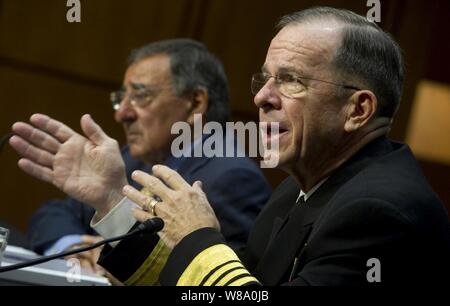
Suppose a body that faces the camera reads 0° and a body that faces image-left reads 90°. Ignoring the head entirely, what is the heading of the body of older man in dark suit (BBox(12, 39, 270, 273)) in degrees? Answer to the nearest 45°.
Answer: approximately 45°

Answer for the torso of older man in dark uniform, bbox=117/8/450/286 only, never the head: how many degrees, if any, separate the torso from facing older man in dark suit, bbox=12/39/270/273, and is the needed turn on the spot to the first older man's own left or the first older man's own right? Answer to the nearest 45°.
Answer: approximately 90° to the first older man's own right

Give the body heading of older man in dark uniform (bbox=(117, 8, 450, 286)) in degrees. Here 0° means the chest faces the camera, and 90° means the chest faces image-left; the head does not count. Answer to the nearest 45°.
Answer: approximately 45°

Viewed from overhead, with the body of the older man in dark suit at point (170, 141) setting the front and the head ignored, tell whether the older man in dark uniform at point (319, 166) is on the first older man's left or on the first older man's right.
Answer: on the first older man's left
